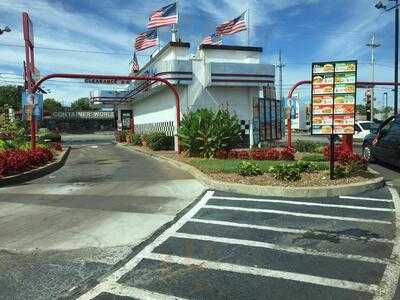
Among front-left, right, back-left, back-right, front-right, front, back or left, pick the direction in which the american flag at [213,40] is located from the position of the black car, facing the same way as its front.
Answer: front

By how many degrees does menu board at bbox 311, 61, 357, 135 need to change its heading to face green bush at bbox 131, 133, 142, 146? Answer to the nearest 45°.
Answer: approximately 135° to its right

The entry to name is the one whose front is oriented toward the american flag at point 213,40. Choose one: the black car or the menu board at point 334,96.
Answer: the black car

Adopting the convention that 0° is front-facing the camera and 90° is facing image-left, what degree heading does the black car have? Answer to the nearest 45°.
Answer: approximately 135°

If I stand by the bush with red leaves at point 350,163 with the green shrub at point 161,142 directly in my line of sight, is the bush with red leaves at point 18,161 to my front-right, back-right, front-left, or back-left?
front-left

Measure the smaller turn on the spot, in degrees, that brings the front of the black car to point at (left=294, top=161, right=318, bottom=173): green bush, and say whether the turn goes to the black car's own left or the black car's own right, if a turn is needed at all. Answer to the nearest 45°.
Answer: approximately 90° to the black car's own left

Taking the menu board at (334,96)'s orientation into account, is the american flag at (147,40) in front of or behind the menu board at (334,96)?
behind

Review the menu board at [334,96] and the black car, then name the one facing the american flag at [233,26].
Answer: the black car

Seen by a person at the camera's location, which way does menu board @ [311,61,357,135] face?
facing the viewer

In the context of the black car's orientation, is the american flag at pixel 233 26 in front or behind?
in front

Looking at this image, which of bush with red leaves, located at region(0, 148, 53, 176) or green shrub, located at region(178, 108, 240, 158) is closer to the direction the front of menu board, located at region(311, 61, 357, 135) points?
the bush with red leaves
